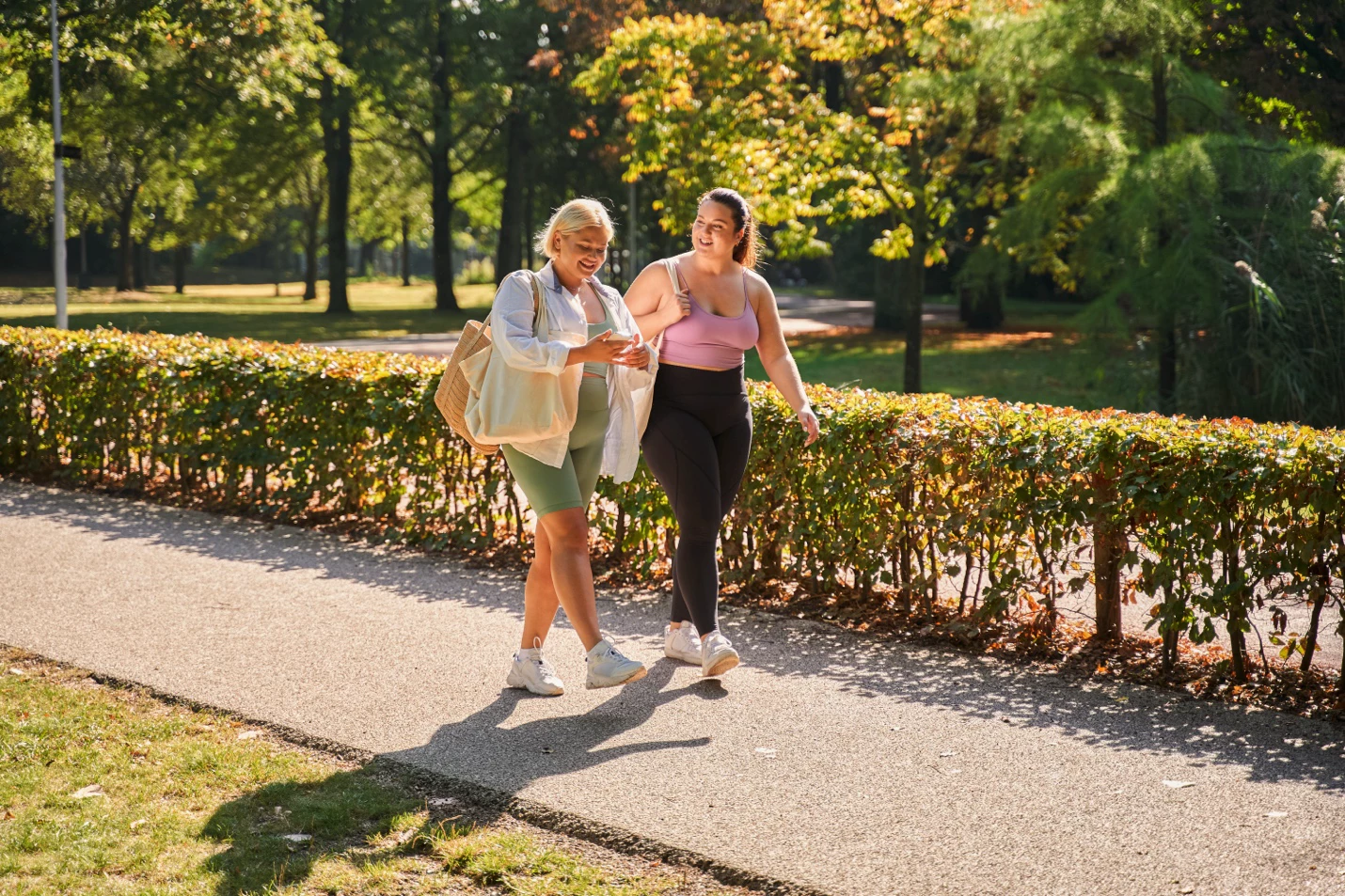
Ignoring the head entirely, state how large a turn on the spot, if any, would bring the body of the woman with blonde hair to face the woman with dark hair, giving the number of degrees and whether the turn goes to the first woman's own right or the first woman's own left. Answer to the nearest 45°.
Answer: approximately 90° to the first woman's own left

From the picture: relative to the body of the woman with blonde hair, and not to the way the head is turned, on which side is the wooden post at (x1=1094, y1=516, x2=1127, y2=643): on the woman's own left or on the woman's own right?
on the woman's own left

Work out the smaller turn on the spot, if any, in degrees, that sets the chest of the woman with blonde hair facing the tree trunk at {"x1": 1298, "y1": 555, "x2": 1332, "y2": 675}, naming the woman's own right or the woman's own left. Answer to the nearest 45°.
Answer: approximately 45° to the woman's own left

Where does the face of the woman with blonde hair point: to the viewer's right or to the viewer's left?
to the viewer's right

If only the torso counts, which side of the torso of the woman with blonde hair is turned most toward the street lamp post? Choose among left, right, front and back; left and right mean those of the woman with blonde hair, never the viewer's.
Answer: back
